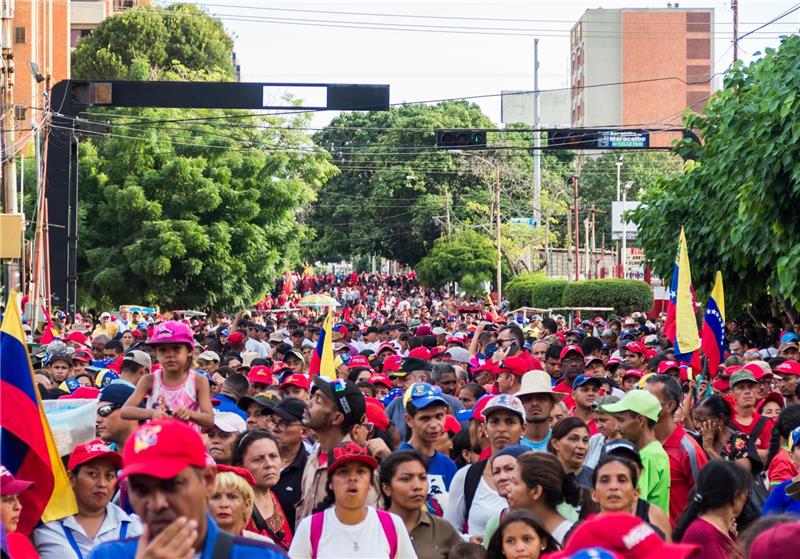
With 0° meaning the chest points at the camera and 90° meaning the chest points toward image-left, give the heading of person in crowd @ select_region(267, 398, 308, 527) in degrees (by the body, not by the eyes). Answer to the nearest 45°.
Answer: approximately 45°

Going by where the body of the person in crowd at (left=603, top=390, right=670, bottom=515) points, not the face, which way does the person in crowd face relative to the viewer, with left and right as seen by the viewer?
facing to the left of the viewer

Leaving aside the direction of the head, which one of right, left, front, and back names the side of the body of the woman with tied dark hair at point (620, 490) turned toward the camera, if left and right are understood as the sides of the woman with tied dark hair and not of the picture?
front

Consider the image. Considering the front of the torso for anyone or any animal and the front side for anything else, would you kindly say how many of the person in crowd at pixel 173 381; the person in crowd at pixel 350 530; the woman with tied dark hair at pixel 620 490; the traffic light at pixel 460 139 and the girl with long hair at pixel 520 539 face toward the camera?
5

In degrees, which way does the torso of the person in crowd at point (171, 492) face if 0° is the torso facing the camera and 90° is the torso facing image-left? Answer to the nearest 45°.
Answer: approximately 45°

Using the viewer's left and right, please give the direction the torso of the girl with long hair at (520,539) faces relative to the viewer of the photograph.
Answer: facing the viewer

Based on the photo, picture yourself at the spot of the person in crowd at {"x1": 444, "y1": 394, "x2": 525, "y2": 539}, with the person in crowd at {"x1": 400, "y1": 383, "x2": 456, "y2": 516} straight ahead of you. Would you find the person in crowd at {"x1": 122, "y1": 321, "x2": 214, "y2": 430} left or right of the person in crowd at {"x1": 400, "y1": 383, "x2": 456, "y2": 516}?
left

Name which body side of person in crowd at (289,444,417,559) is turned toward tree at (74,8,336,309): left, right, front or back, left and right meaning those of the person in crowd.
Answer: back

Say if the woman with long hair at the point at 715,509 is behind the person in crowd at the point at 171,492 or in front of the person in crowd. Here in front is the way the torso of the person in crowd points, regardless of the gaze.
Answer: behind

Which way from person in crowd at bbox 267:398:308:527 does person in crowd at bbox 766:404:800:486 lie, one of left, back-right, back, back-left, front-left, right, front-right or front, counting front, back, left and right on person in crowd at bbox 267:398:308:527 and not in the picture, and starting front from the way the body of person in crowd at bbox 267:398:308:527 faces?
back-left

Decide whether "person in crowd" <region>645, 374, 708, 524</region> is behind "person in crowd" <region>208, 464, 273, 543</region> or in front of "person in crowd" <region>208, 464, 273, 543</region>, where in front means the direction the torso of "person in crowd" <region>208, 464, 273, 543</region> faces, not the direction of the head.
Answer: behind

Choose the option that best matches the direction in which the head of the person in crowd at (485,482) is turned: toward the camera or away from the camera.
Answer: toward the camera

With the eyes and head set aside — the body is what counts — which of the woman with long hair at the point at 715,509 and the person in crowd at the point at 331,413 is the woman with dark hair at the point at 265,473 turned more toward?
the woman with long hair

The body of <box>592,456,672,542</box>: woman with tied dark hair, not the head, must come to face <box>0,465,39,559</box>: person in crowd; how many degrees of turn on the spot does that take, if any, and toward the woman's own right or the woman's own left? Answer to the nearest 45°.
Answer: approximately 45° to the woman's own right

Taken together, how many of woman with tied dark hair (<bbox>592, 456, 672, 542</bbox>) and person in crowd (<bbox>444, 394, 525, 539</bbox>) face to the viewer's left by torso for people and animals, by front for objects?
0

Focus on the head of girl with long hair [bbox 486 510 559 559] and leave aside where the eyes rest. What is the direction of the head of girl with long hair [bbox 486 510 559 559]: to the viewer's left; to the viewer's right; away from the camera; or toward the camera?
toward the camera
